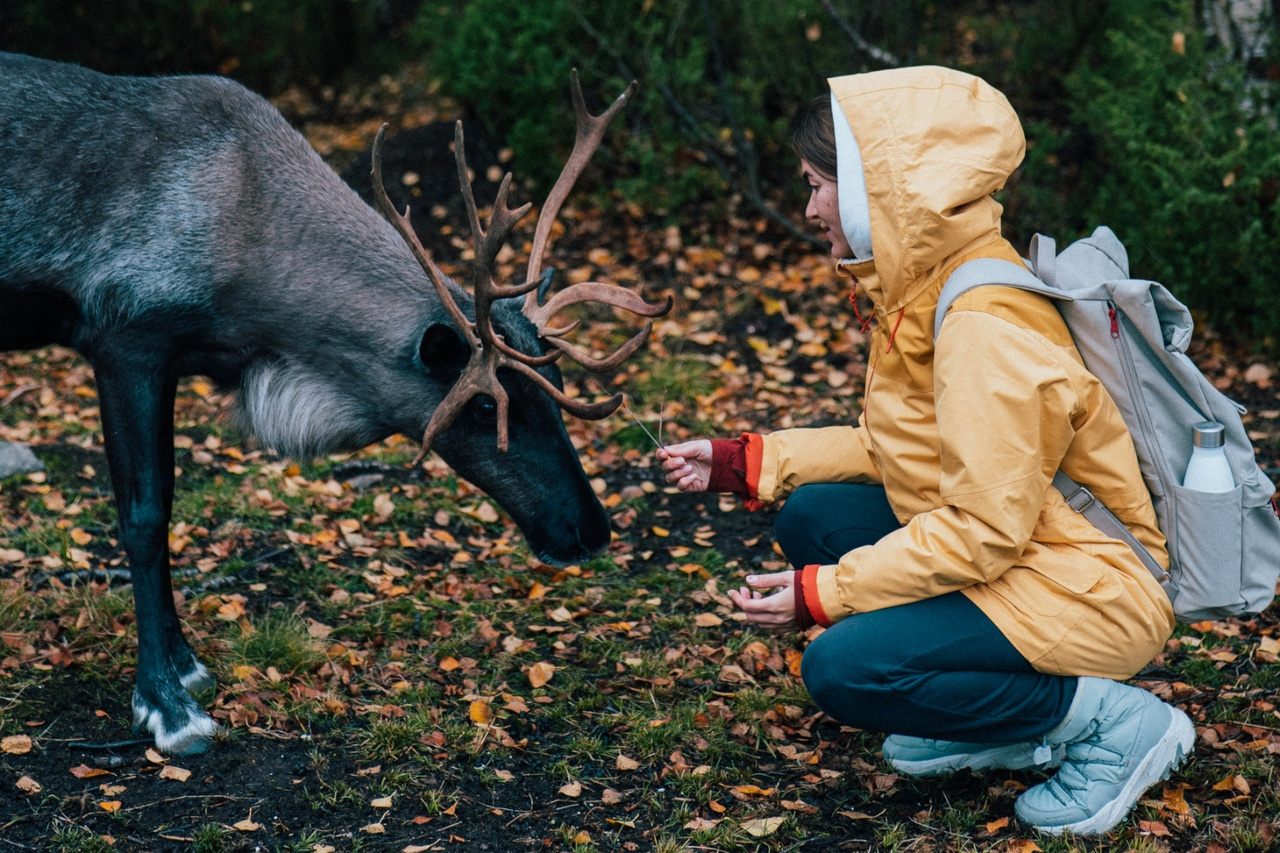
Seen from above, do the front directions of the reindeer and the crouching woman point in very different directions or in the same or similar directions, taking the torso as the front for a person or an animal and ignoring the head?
very different directions

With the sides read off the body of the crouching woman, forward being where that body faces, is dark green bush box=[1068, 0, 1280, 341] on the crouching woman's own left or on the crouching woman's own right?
on the crouching woman's own right

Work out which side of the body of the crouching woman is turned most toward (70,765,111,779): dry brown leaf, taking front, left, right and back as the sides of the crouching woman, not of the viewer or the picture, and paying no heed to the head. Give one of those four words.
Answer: front

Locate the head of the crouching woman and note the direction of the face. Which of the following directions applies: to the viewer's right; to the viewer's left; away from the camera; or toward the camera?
to the viewer's left

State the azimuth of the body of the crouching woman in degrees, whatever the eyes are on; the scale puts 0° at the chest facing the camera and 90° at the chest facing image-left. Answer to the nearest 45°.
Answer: approximately 90°

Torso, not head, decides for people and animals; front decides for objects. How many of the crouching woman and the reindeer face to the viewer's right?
1

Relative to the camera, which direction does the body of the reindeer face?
to the viewer's right

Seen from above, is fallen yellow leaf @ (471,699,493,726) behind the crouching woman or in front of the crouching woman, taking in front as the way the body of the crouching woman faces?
in front
